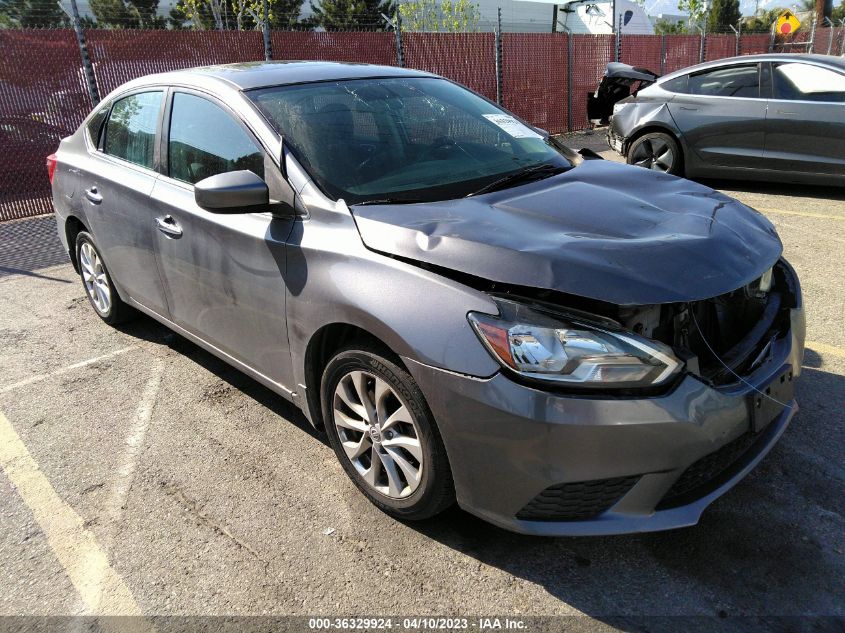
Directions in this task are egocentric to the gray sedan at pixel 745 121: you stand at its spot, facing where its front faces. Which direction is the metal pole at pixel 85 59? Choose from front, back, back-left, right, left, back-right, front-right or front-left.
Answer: back

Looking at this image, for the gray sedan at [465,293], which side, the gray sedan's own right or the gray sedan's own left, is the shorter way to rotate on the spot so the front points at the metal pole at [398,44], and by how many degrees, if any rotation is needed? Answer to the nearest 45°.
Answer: approximately 135° to the gray sedan's own left

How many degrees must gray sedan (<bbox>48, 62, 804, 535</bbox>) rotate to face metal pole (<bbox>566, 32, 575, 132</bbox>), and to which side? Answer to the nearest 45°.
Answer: approximately 135° to its left

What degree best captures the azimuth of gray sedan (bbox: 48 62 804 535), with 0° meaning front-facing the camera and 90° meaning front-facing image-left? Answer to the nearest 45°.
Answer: approximately 315°

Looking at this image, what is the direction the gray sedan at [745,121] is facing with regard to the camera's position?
facing to the right of the viewer

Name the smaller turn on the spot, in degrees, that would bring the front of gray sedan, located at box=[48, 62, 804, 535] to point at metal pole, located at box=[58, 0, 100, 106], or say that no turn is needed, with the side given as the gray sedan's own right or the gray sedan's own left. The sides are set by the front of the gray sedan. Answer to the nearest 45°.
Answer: approximately 180°

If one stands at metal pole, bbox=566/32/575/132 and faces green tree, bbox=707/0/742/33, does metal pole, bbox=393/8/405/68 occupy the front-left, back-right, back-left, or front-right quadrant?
back-left
